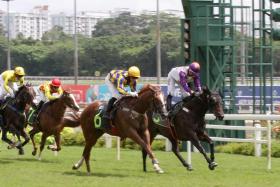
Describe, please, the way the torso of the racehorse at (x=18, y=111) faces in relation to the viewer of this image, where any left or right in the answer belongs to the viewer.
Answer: facing the viewer and to the right of the viewer

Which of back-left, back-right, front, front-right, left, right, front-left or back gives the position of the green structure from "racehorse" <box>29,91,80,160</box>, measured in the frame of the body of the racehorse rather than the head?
left

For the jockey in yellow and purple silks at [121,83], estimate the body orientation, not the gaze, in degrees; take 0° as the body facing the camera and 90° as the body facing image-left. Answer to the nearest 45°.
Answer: approximately 270°

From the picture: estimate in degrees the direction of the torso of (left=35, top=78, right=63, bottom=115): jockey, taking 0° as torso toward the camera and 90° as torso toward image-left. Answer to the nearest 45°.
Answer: approximately 315°

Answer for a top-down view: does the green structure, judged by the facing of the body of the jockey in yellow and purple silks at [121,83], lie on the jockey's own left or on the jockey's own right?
on the jockey's own left
